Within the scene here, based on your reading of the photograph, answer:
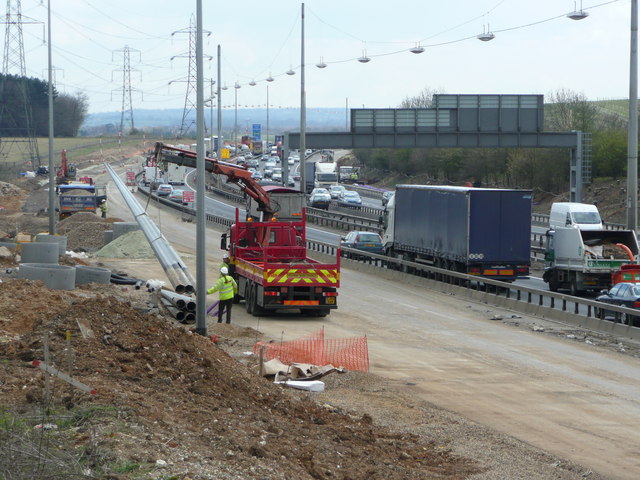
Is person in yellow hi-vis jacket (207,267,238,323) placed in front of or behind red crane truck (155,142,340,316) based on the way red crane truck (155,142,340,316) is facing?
behind

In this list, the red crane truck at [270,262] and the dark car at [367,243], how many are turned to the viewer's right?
0

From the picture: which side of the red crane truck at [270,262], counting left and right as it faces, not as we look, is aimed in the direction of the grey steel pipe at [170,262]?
left

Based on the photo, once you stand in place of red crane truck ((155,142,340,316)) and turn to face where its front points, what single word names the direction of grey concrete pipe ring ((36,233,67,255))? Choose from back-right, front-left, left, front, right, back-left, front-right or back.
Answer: front-left

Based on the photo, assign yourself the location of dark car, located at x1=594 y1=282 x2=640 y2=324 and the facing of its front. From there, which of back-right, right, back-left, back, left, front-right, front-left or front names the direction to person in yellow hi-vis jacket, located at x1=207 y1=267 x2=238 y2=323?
left

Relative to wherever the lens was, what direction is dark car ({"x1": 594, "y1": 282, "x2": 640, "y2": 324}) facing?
facing away from the viewer and to the left of the viewer

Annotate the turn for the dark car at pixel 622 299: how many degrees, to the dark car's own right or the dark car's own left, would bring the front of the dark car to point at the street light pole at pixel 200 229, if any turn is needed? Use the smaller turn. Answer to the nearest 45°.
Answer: approximately 90° to the dark car's own left

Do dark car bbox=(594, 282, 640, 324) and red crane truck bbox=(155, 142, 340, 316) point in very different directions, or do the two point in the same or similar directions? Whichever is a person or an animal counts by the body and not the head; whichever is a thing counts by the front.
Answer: same or similar directions

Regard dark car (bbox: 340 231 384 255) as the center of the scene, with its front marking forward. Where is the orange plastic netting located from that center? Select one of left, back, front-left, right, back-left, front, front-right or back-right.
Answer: back-left

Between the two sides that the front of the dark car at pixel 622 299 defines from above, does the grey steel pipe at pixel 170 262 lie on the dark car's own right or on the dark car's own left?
on the dark car's own left

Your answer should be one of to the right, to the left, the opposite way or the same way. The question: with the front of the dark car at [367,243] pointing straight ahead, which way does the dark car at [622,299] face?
the same way

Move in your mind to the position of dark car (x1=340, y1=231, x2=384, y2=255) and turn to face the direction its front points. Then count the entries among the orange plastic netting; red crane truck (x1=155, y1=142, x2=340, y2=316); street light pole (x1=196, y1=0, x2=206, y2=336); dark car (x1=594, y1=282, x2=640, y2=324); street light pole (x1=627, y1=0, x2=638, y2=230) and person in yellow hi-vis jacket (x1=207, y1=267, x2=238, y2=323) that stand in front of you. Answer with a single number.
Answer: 0

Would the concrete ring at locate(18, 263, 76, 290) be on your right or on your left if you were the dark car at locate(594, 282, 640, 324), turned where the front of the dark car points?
on your left

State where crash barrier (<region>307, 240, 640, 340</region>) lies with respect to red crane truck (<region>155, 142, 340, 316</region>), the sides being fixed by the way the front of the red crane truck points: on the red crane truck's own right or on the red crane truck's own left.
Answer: on the red crane truck's own right

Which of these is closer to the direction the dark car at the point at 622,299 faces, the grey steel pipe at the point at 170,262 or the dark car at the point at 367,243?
the dark car

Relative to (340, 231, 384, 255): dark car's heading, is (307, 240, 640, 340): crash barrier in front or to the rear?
to the rear

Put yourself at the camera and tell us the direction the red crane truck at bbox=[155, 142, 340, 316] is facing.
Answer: facing away from the viewer

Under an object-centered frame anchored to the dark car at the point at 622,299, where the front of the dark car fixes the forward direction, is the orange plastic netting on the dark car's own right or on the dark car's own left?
on the dark car's own left
